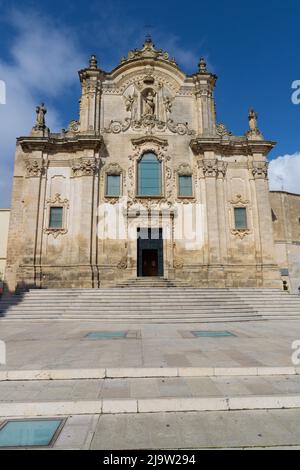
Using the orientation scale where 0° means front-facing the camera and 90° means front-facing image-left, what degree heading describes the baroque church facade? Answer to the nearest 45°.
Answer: approximately 0°

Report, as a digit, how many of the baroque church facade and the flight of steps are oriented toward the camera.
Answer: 2

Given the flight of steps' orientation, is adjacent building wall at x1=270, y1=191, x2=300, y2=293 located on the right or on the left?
on its left

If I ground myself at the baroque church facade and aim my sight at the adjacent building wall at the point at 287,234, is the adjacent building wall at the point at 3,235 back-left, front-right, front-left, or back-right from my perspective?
back-left

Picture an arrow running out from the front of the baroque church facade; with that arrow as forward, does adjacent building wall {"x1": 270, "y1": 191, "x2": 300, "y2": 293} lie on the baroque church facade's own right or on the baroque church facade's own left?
on the baroque church facade's own left

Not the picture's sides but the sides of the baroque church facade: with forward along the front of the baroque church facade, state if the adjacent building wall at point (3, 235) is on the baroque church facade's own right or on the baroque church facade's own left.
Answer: on the baroque church facade's own right

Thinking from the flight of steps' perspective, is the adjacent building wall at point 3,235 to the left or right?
on its right
